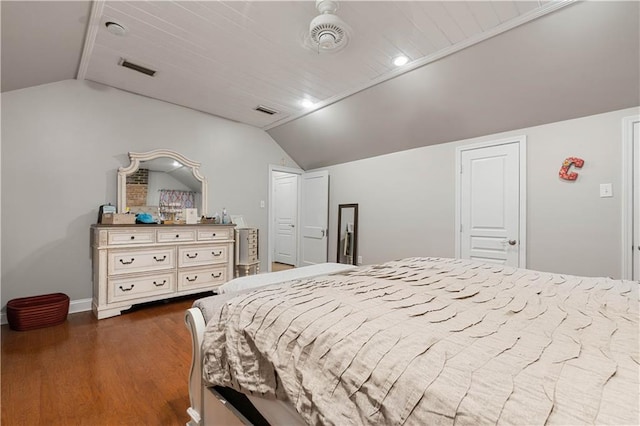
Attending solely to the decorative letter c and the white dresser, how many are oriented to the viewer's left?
0

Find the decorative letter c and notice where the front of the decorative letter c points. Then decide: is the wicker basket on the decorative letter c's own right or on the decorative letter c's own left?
on the decorative letter c's own right

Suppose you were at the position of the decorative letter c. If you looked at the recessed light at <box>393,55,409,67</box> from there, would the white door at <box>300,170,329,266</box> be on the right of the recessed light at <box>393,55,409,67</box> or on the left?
right

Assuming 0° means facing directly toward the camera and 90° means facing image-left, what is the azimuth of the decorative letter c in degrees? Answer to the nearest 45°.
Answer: approximately 0°

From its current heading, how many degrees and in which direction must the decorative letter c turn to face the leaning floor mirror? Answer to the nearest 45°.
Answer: approximately 90° to its right

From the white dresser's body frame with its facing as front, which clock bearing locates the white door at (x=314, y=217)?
The white door is roughly at 10 o'clock from the white dresser.

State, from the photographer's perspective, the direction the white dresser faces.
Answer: facing the viewer and to the right of the viewer

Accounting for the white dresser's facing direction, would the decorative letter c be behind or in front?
in front

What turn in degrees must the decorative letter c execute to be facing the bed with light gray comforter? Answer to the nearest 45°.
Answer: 0° — it already faces it

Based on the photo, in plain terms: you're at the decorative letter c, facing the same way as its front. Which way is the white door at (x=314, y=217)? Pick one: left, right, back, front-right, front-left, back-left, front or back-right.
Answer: right

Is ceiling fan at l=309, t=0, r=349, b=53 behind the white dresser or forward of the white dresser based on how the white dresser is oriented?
forward

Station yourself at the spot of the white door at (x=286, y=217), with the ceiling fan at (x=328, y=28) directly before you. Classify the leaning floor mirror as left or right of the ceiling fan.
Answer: left
